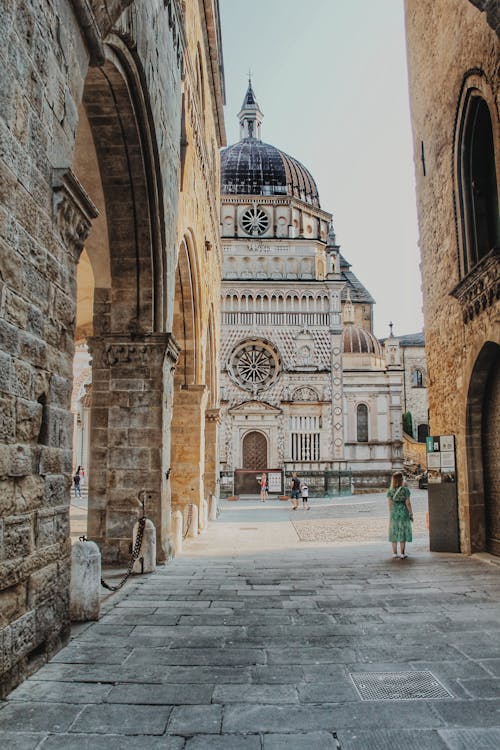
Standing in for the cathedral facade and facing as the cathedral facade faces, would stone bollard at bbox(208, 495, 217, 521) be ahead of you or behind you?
ahead

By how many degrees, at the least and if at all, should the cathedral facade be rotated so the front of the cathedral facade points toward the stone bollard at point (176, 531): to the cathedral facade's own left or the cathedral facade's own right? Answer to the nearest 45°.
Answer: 0° — it already faces it

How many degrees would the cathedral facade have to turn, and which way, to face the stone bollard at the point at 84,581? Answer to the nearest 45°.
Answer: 0° — it already faces it

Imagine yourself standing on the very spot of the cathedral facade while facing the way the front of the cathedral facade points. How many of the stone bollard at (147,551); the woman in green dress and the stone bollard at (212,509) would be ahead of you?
3

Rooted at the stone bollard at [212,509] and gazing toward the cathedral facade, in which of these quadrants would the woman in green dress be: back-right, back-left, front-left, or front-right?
back-right

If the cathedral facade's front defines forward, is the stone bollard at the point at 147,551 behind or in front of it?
in front

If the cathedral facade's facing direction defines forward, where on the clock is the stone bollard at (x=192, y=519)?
The stone bollard is roughly at 12 o'clock from the cathedral facade.

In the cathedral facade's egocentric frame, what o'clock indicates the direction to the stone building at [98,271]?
The stone building is roughly at 12 o'clock from the cathedral facade.

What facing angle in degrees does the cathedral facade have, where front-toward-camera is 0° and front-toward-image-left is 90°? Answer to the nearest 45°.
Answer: approximately 0°

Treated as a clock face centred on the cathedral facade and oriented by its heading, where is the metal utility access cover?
The metal utility access cover is roughly at 12 o'clock from the cathedral facade.

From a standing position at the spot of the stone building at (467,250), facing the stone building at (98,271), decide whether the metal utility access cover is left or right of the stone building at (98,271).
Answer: left

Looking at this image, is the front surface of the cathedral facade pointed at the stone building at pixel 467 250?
yes
